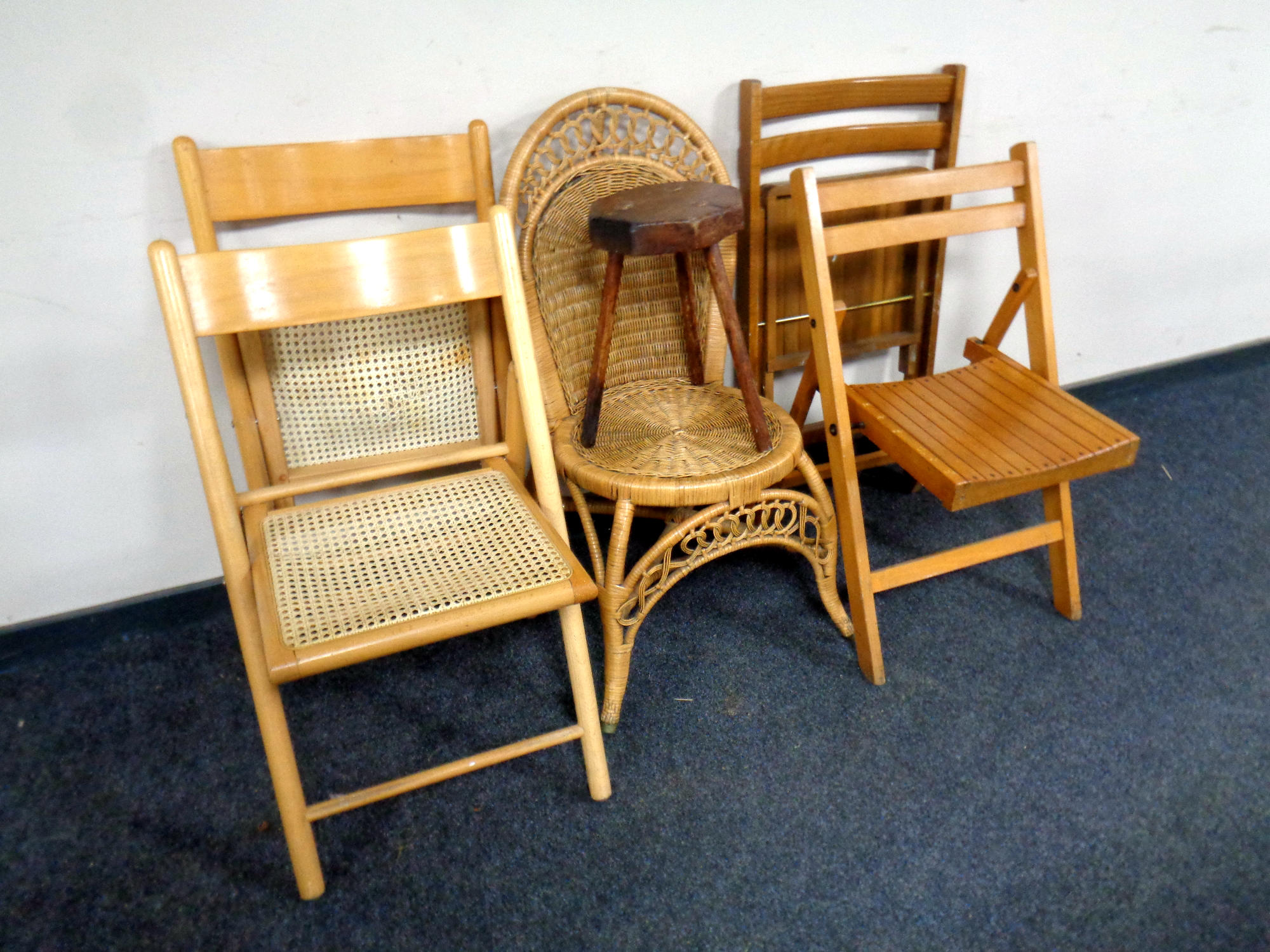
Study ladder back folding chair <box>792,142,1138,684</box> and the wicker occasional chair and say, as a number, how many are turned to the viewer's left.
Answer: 0

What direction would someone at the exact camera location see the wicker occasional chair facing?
facing the viewer and to the right of the viewer

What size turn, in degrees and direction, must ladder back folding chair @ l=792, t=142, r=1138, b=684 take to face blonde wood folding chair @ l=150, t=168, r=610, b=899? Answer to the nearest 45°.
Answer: approximately 90° to its right
